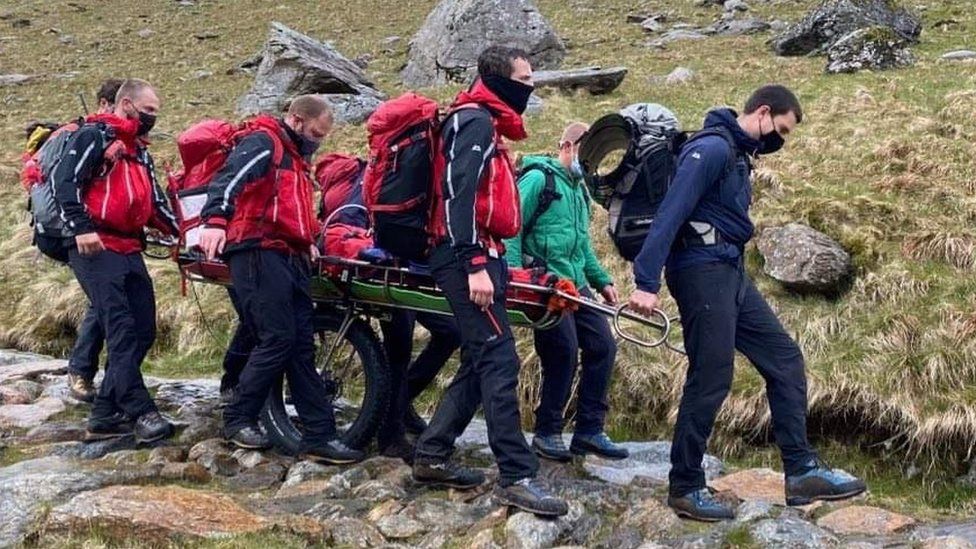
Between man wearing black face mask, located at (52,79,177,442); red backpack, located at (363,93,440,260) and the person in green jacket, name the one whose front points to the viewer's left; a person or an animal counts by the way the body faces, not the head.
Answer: the red backpack

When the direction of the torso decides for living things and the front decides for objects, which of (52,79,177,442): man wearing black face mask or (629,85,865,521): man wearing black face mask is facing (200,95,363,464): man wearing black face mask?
(52,79,177,442): man wearing black face mask

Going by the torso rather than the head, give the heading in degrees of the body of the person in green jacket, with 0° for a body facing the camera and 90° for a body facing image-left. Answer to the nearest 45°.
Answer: approximately 315°

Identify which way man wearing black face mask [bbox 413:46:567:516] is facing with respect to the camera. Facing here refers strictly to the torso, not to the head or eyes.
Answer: to the viewer's right

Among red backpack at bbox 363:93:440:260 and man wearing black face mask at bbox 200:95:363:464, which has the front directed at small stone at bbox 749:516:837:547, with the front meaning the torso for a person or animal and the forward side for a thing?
the man wearing black face mask

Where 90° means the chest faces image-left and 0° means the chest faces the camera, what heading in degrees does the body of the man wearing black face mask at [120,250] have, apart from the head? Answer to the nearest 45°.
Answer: approximately 315°

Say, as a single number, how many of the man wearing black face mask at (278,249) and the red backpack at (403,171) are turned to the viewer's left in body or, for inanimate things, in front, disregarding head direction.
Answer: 1

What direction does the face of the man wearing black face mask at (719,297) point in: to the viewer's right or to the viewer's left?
to the viewer's right

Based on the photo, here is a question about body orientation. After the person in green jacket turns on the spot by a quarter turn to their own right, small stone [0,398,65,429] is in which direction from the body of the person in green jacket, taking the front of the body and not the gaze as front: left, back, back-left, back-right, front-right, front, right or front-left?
front-right

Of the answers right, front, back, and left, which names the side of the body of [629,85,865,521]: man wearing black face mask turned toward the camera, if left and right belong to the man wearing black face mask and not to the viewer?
right
